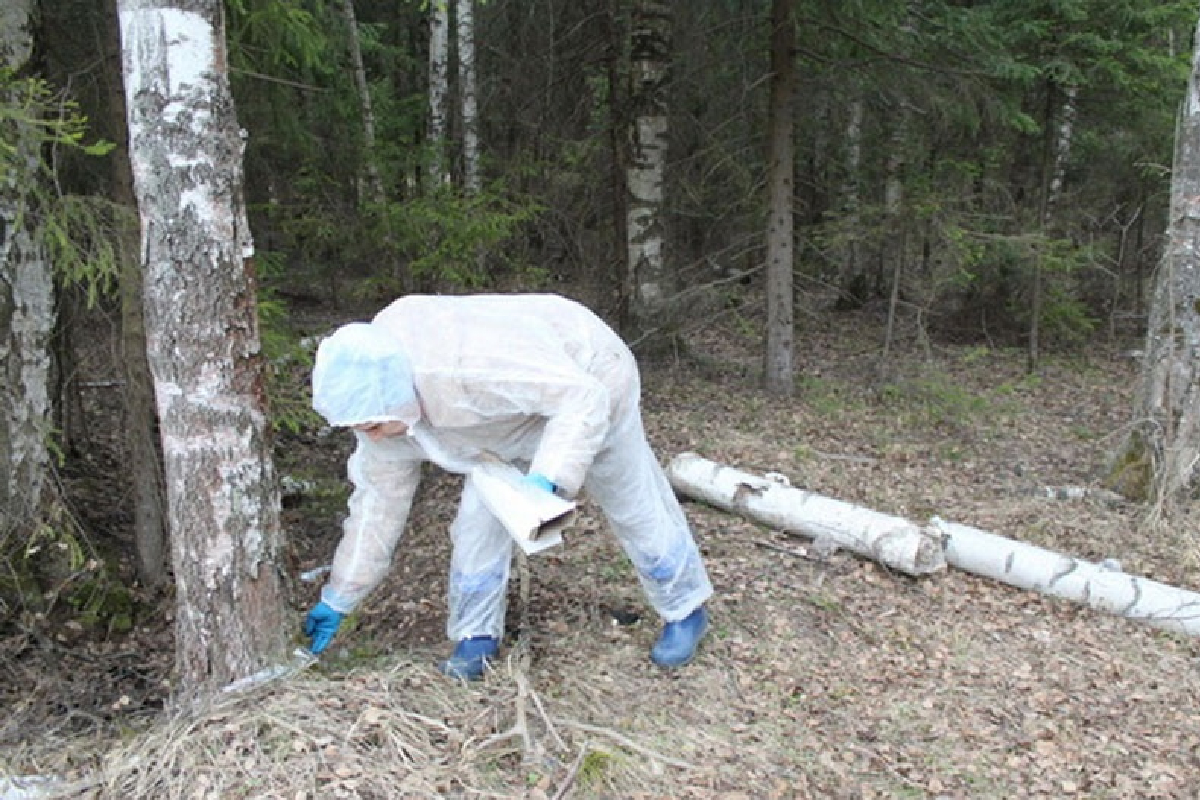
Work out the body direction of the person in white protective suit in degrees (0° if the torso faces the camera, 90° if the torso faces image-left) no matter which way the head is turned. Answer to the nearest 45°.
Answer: approximately 90°

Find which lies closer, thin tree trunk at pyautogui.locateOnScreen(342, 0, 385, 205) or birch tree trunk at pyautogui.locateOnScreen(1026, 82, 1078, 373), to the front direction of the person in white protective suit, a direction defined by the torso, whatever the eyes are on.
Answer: the thin tree trunk

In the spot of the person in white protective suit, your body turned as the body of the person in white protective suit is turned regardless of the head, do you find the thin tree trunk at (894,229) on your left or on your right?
on your right

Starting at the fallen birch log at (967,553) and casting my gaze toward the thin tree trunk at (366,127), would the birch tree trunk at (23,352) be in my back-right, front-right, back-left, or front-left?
front-left

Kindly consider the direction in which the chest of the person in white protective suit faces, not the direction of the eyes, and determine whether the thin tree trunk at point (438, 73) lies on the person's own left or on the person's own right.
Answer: on the person's own right

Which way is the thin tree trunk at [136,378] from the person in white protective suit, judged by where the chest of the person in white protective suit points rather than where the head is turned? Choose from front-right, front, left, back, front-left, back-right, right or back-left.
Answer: front-right

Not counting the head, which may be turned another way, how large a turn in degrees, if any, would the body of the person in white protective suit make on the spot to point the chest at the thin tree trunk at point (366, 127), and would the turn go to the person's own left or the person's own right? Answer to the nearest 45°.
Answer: approximately 90° to the person's own right

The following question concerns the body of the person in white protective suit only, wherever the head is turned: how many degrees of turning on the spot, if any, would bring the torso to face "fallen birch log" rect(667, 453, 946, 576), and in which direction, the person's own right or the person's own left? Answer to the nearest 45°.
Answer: approximately 135° to the person's own right

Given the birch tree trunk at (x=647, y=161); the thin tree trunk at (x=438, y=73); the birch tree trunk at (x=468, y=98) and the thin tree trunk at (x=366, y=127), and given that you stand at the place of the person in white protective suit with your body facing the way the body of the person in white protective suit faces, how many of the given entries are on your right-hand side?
4

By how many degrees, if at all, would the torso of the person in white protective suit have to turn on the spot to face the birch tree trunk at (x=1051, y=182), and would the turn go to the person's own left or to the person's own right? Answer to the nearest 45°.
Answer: approximately 135° to the person's own right

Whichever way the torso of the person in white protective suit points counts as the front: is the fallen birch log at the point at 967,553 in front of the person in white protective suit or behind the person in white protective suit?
behind

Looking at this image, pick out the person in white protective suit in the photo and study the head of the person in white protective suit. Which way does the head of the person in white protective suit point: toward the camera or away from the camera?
toward the camera

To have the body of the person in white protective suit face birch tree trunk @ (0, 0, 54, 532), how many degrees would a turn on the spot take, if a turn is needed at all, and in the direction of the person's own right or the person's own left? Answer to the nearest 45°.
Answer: approximately 45° to the person's own right

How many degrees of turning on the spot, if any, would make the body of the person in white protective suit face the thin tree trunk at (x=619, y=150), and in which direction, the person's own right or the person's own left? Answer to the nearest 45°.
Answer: approximately 90° to the person's own right
